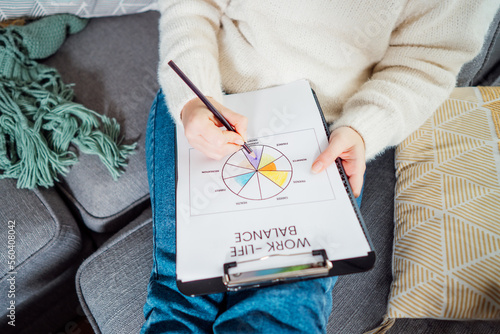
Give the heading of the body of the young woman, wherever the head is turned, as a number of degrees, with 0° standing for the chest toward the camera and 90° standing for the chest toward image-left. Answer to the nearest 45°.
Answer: approximately 0°
